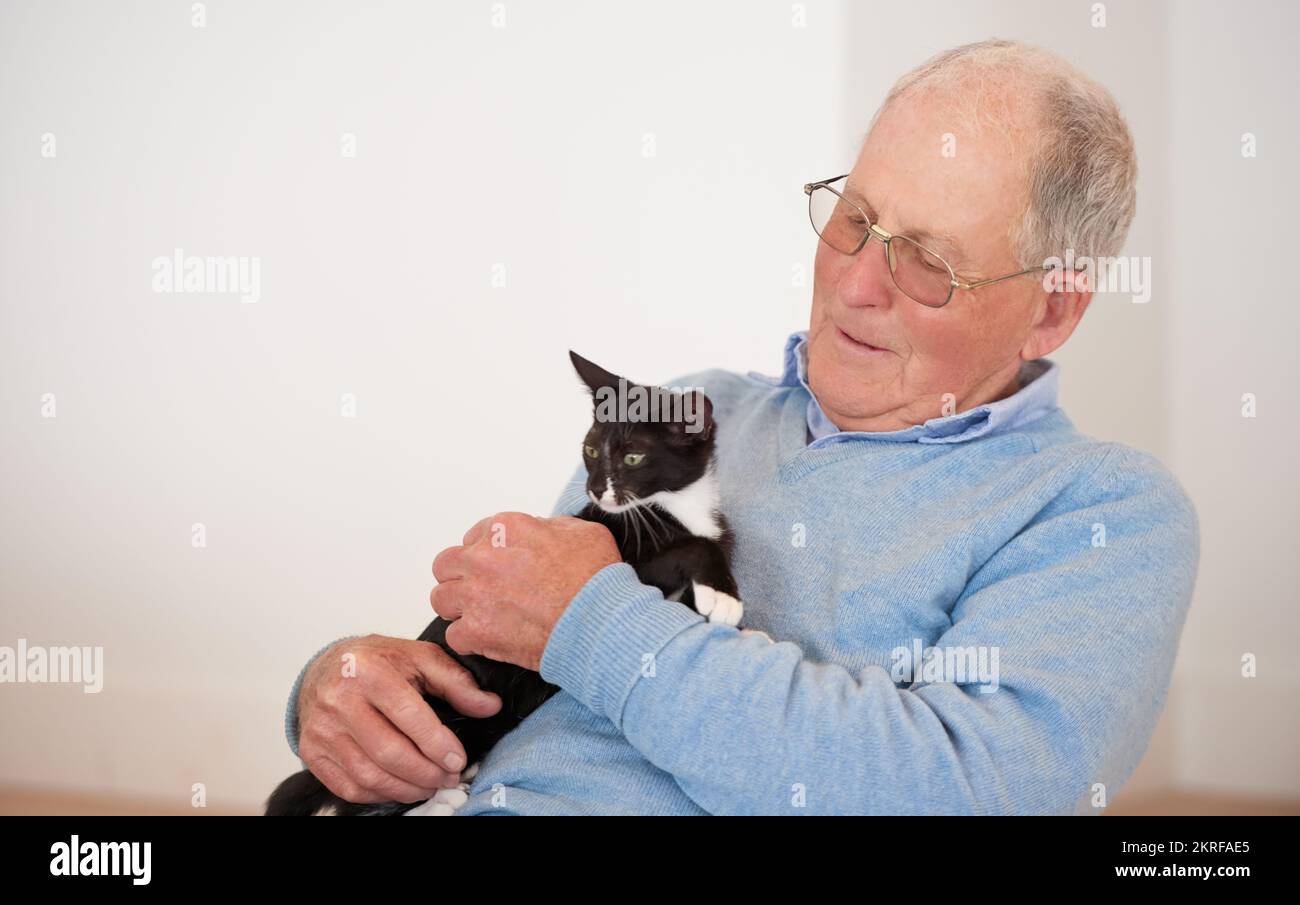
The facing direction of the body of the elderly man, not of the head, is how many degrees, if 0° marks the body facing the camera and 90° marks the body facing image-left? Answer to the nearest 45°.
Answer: approximately 45°
